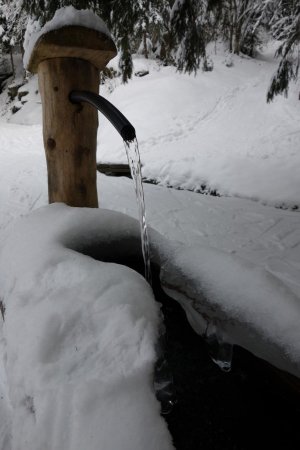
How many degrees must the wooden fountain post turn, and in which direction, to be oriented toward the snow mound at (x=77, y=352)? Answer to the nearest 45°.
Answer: approximately 45° to its right

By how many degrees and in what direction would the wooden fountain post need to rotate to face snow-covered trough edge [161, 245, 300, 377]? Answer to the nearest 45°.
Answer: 0° — it already faces it

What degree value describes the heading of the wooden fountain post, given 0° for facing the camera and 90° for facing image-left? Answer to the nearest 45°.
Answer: approximately 315°
